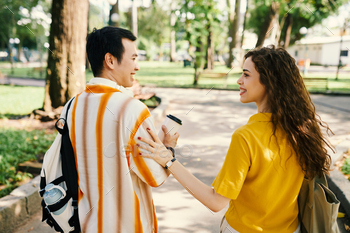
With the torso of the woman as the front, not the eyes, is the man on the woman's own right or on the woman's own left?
on the woman's own left

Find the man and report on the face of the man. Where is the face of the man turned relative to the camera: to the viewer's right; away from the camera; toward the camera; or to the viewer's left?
to the viewer's right

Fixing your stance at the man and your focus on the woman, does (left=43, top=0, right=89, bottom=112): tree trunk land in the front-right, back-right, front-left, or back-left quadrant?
back-left

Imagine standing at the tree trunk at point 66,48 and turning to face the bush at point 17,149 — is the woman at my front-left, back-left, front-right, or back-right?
front-left

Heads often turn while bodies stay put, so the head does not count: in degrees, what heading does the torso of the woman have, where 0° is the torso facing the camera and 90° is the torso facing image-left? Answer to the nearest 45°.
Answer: approximately 135°

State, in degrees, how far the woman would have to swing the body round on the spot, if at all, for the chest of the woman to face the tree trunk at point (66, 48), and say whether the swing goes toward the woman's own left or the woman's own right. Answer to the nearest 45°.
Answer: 0° — they already face it

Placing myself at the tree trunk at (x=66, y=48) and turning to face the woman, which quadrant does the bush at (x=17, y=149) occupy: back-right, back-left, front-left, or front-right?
front-right

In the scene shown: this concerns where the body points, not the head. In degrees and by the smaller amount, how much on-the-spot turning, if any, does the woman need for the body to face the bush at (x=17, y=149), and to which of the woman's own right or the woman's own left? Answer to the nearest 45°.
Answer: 0° — they already face it

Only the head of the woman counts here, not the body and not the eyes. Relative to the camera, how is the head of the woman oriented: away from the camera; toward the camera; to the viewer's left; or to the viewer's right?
to the viewer's left
